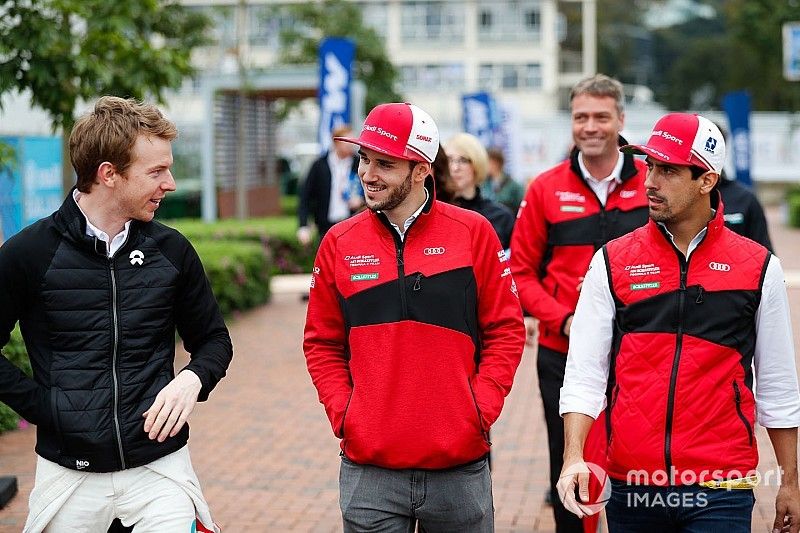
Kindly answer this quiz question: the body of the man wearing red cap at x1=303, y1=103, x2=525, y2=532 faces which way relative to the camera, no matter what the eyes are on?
toward the camera

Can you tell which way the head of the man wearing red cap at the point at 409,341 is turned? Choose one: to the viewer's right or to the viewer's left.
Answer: to the viewer's left

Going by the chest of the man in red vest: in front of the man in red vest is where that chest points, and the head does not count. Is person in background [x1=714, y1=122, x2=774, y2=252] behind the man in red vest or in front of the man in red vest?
behind

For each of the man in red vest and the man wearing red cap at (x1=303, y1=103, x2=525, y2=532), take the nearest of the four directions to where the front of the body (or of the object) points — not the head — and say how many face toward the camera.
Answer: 2

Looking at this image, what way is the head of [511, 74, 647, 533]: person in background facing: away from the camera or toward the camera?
toward the camera

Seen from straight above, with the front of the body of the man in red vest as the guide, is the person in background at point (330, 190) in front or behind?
behind

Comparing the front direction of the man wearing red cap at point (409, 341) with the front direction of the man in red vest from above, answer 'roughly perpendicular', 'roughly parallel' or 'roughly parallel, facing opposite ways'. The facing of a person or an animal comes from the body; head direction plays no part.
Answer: roughly parallel

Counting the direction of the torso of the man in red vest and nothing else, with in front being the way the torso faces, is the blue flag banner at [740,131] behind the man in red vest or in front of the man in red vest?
behind

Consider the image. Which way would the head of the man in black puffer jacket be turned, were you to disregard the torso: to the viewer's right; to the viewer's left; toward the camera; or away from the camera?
to the viewer's right

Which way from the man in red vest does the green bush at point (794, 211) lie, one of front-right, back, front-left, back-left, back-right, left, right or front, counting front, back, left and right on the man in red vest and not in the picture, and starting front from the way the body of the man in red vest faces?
back

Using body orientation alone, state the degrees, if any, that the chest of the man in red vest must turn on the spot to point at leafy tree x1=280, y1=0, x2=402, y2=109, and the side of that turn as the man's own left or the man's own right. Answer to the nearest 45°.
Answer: approximately 180°

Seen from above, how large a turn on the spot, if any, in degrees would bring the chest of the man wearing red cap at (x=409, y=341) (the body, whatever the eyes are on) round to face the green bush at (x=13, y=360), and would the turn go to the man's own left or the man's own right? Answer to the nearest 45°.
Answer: approximately 135° to the man's own right

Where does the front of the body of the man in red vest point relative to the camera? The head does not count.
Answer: toward the camera

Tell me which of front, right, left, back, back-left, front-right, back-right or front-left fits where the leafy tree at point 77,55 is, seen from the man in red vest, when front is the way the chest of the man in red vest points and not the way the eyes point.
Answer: back-right

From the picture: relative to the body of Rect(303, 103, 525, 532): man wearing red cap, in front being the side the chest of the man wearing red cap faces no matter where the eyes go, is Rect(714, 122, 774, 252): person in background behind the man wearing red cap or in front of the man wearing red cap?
behind

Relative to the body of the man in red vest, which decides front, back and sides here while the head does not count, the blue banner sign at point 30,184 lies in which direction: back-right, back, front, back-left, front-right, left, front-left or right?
back-right
